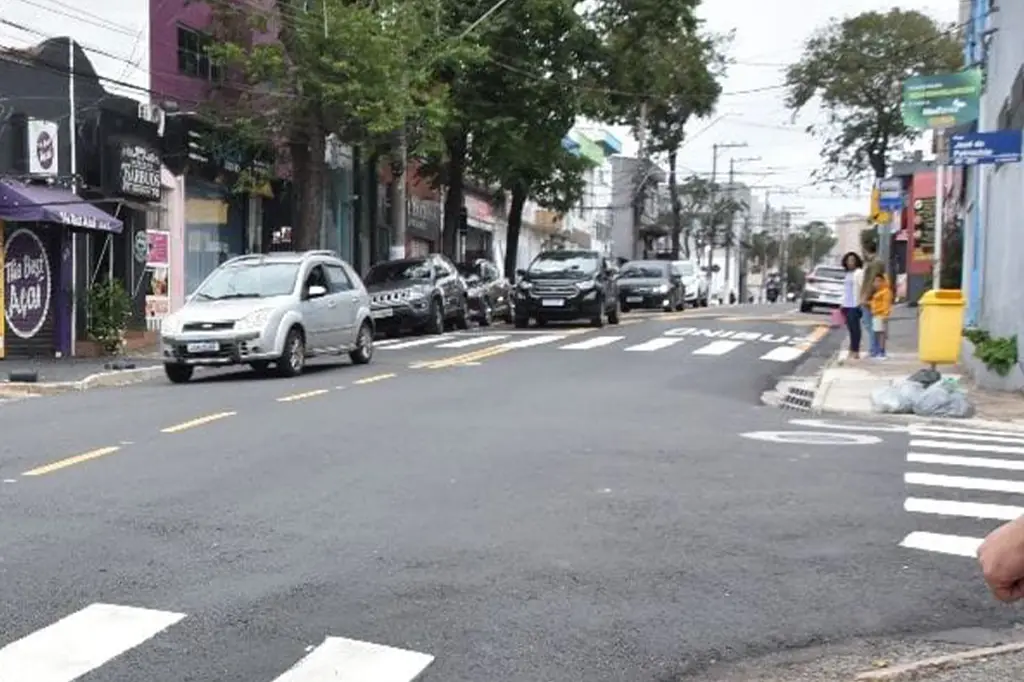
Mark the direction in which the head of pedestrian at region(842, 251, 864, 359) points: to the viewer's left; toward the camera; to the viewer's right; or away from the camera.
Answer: toward the camera

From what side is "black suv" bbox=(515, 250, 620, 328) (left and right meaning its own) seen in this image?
front

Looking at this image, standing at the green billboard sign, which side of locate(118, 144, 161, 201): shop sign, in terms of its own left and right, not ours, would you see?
front

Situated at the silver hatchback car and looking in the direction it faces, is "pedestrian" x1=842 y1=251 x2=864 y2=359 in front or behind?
behind

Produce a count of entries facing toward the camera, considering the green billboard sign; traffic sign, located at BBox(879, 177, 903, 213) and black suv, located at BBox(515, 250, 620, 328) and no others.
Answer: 3

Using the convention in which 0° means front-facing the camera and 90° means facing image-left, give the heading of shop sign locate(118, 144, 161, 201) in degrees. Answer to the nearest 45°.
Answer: approximately 315°

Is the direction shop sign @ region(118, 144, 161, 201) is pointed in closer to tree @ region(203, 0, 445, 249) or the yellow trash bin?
the yellow trash bin

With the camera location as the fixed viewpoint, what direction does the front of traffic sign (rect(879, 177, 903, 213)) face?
facing the viewer

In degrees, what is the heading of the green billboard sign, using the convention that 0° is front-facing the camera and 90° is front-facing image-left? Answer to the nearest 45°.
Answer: approximately 0°

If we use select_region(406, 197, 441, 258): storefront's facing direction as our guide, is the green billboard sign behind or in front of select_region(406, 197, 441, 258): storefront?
in front

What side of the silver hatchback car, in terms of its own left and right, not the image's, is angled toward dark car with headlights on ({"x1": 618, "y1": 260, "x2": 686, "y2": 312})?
back

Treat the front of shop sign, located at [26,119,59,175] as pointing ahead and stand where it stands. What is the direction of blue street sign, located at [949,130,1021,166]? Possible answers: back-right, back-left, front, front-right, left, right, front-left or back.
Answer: front

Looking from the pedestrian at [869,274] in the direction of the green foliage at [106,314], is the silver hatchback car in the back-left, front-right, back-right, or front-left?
front-left

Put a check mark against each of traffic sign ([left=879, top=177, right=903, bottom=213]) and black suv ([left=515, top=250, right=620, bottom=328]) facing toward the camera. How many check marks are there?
2

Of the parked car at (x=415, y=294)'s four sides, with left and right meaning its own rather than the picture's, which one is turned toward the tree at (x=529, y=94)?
back

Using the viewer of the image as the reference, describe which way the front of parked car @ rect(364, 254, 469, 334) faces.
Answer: facing the viewer and to the left of the viewer
